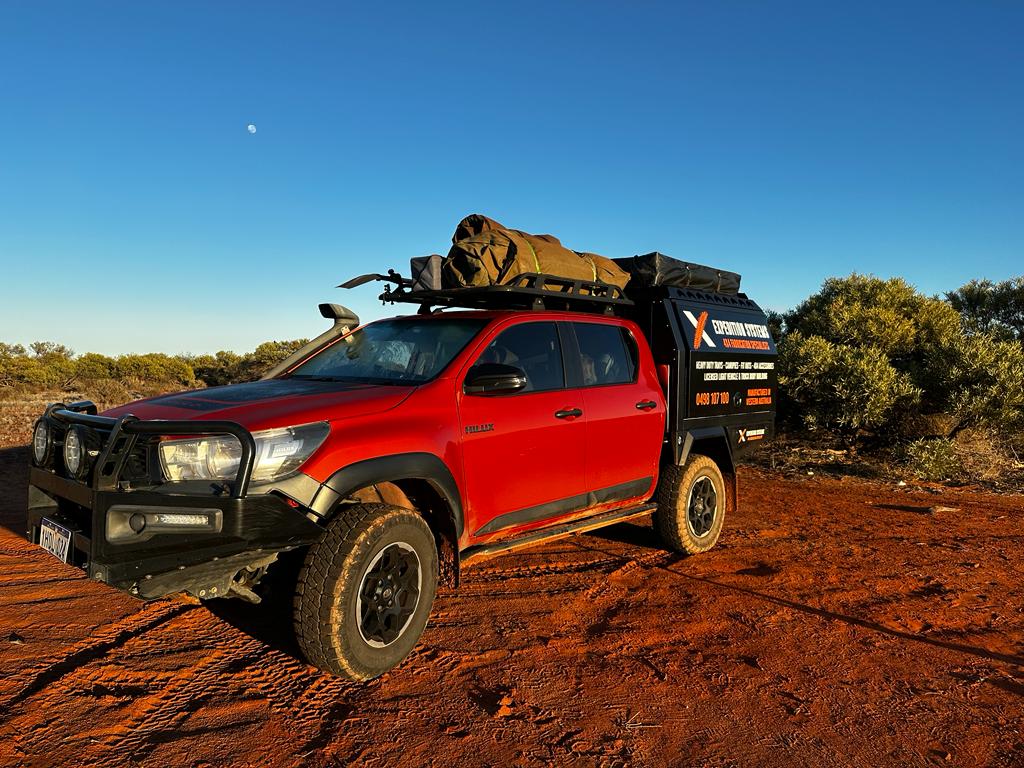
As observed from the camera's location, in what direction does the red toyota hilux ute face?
facing the viewer and to the left of the viewer

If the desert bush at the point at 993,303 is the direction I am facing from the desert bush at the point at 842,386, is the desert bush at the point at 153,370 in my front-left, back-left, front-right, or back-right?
back-left

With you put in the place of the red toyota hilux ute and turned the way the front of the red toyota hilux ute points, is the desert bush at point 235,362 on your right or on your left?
on your right

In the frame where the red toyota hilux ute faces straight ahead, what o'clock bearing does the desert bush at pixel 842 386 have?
The desert bush is roughly at 6 o'clock from the red toyota hilux ute.

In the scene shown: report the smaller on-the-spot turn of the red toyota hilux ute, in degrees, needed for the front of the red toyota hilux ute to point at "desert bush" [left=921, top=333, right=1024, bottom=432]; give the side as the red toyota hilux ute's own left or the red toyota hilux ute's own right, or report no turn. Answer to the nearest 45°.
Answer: approximately 180°

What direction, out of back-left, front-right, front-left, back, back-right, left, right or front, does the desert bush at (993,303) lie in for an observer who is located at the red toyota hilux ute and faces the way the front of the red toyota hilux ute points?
back

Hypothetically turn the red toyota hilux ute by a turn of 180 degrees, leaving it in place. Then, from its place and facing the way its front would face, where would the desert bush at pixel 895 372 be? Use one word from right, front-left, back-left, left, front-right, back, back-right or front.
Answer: front

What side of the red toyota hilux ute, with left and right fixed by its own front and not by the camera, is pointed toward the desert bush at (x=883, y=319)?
back

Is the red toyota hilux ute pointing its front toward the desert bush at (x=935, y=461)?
no

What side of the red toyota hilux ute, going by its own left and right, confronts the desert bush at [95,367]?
right

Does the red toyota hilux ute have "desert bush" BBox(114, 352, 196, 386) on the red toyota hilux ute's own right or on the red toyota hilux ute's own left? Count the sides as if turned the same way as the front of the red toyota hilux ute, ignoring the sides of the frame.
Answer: on the red toyota hilux ute's own right
